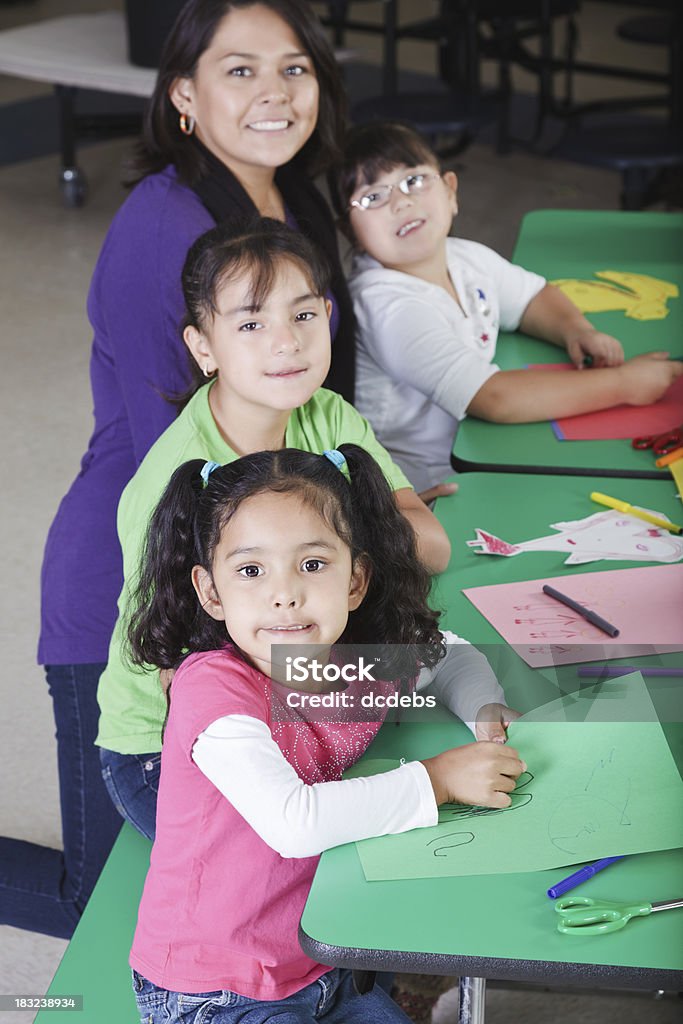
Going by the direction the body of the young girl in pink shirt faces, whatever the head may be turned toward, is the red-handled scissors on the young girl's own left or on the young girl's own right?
on the young girl's own left

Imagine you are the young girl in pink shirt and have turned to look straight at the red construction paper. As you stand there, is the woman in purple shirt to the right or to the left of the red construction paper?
left

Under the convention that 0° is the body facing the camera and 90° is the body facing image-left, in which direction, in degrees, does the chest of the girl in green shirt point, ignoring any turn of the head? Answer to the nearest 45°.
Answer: approximately 315°

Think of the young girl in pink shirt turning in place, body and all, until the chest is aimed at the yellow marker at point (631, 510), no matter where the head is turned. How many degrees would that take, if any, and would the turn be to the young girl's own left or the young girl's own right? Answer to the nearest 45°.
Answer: approximately 90° to the young girl's own left

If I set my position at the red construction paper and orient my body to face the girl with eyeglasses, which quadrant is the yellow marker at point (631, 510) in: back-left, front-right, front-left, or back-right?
back-left

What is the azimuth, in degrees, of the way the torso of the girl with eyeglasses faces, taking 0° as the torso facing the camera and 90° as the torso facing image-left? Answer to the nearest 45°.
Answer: approximately 315°

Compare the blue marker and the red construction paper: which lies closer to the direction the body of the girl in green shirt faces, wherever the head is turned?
the blue marker
